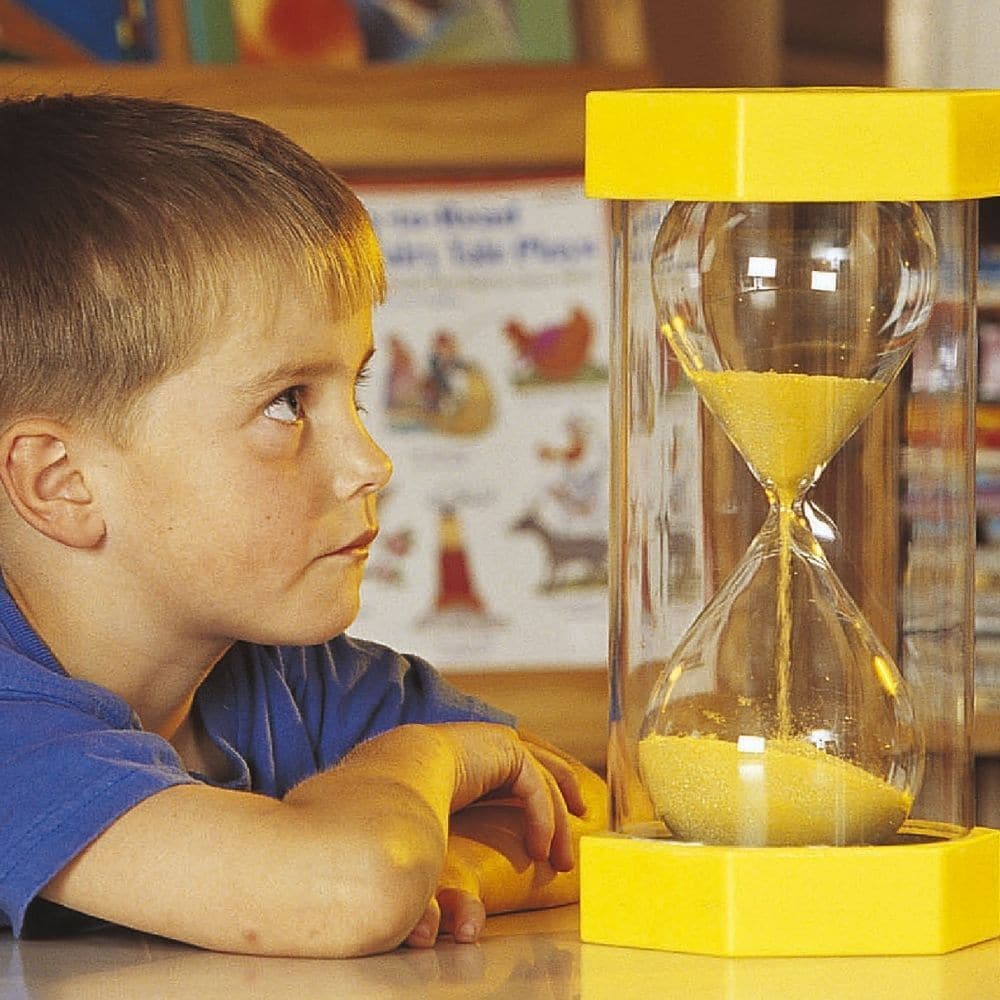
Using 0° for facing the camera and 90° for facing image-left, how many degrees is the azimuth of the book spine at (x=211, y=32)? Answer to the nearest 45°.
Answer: approximately 0°

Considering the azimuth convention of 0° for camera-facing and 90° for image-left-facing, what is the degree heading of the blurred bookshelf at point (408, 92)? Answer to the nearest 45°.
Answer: approximately 0°

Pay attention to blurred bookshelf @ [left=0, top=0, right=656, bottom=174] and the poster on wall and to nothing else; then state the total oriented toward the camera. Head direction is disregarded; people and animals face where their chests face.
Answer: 2

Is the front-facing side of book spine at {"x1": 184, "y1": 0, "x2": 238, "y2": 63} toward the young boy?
yes

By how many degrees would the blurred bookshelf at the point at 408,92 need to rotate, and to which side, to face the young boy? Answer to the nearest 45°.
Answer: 0° — it already faces them

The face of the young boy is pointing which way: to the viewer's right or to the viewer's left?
to the viewer's right
